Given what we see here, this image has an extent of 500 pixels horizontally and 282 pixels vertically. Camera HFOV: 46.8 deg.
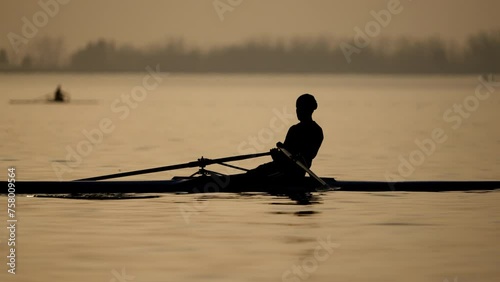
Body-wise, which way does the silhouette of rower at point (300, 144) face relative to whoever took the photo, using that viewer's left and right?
facing to the left of the viewer
